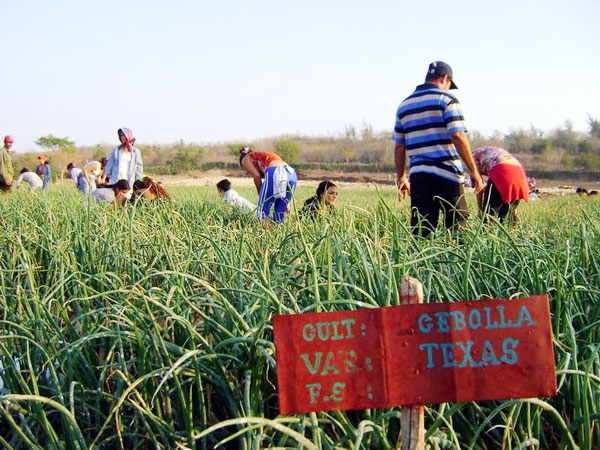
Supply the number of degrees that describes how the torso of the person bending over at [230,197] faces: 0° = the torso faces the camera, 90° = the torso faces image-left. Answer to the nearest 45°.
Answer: approximately 90°

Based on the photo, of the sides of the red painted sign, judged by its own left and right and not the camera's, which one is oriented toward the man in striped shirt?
back

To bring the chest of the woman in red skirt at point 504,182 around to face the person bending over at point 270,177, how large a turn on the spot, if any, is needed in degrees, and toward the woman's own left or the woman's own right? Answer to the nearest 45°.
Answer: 0° — they already face them

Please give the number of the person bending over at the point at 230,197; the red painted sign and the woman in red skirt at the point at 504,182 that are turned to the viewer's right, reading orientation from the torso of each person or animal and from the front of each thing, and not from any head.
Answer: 0

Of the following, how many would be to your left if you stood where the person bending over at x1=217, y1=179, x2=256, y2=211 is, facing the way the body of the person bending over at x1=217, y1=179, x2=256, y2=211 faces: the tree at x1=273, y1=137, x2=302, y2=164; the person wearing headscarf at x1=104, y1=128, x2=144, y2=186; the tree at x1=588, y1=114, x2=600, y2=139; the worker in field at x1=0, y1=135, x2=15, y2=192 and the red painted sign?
1

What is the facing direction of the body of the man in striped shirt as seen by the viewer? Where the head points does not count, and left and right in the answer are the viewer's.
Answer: facing away from the viewer and to the right of the viewer

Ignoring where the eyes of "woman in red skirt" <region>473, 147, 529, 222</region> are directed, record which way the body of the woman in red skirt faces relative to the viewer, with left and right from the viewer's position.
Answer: facing to the left of the viewer

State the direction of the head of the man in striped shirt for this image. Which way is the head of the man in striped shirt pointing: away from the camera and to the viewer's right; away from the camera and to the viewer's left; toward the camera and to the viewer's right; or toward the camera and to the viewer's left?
away from the camera and to the viewer's right

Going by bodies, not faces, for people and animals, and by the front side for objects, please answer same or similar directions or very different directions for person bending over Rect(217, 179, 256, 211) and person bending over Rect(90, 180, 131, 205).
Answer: very different directions

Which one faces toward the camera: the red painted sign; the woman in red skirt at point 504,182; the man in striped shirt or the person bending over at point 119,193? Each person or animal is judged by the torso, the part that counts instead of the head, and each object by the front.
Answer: the red painted sign

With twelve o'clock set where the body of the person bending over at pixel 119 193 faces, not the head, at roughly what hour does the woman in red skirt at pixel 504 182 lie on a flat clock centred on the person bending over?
The woman in red skirt is roughly at 1 o'clock from the person bending over.

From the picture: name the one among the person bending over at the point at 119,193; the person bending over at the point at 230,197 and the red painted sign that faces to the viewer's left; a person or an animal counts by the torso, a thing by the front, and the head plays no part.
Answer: the person bending over at the point at 230,197

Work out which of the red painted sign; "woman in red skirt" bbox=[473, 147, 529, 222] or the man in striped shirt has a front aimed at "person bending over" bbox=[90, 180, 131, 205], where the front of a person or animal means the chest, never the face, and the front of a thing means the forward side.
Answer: the woman in red skirt

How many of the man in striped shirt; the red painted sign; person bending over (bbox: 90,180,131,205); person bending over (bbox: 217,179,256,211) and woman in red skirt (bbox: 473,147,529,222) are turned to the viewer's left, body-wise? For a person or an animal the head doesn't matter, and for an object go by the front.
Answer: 2

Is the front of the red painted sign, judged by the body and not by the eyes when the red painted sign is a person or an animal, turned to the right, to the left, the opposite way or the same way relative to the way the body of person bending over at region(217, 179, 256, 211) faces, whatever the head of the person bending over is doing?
to the left
